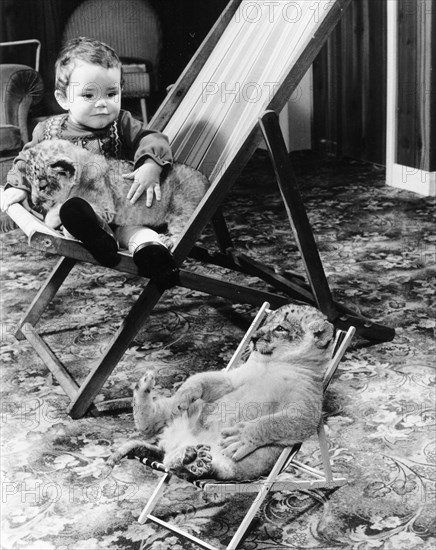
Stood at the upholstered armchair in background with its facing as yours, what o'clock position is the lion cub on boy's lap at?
The lion cub on boy's lap is roughly at 12 o'clock from the upholstered armchair in background.

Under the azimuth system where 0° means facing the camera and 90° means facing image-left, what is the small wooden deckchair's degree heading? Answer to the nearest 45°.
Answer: approximately 45°

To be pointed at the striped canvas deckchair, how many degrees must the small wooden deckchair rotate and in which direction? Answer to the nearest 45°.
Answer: approximately 135° to its right

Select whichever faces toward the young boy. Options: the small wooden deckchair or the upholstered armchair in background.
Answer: the upholstered armchair in background

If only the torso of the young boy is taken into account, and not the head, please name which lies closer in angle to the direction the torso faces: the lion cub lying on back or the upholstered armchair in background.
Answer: the lion cub lying on back

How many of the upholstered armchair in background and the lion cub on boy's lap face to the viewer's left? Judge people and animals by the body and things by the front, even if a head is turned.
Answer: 1

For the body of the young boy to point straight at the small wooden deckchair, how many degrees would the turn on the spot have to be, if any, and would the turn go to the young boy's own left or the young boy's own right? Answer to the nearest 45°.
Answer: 0° — they already face it

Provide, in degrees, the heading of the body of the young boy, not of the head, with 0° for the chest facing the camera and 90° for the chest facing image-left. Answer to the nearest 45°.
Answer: approximately 0°

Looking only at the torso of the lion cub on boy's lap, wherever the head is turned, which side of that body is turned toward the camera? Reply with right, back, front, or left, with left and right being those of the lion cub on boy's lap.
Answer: left

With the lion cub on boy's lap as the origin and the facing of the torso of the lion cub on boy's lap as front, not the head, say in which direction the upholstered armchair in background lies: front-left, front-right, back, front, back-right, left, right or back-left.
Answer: right
